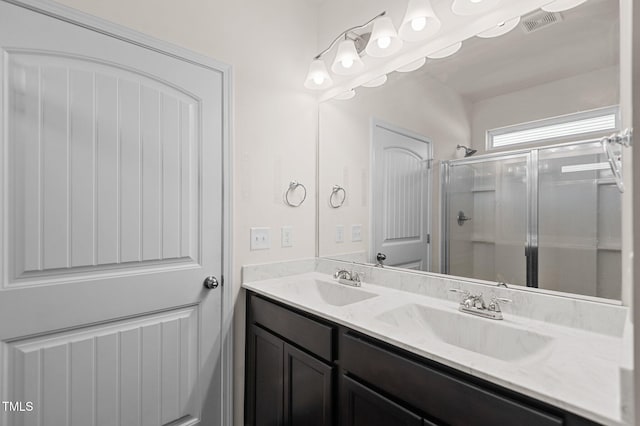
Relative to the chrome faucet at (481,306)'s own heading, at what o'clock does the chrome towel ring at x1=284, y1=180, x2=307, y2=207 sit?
The chrome towel ring is roughly at 2 o'clock from the chrome faucet.

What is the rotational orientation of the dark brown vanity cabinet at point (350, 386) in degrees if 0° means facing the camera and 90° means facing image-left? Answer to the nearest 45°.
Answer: approximately 45°

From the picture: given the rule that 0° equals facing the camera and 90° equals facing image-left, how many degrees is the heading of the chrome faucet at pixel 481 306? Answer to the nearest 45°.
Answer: approximately 45°

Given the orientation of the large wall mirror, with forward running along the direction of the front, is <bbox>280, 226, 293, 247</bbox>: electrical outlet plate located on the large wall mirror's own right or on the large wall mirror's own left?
on the large wall mirror's own right

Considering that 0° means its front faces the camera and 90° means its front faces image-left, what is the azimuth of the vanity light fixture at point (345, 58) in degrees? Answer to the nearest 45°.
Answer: approximately 45°

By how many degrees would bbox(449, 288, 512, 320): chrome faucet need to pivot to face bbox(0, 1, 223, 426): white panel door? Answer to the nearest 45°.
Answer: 0° — it already faces it

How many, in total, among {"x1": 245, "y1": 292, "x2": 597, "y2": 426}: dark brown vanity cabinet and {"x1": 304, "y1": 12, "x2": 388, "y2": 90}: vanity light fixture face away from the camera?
0
